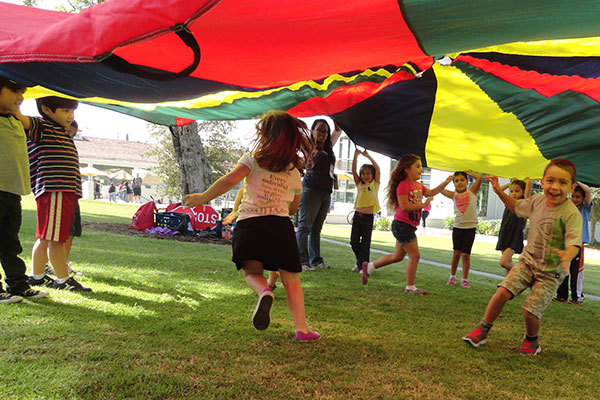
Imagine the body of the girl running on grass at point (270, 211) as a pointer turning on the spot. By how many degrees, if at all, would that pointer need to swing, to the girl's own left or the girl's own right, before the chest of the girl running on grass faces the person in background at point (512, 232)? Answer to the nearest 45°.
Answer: approximately 45° to the girl's own right

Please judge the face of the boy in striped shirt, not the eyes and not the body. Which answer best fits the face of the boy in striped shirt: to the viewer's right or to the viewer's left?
to the viewer's right

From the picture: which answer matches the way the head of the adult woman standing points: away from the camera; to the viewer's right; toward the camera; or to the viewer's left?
toward the camera

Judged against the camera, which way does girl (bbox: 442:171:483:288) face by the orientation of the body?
toward the camera

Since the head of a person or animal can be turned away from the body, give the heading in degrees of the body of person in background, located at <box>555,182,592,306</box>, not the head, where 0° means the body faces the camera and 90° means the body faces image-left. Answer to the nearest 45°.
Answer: approximately 45°

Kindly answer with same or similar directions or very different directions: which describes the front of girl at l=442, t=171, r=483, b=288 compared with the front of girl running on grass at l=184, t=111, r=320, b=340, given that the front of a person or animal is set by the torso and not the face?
very different directions

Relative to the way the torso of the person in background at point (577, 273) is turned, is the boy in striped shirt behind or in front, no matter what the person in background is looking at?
in front

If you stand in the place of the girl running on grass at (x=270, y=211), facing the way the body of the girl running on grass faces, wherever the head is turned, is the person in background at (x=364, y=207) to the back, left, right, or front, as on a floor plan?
front

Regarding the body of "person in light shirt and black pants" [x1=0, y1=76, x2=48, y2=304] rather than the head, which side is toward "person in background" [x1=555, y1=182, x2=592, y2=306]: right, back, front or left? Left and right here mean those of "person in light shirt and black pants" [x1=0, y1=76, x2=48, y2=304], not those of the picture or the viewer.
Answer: front
